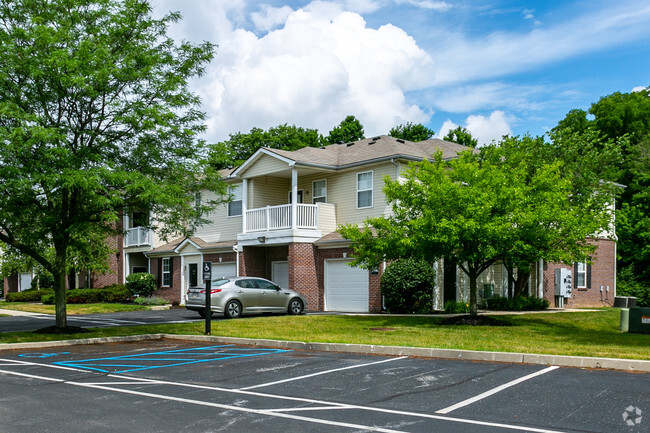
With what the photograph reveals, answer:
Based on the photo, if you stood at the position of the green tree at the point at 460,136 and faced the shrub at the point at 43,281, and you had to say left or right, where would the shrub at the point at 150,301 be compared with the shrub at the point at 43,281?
left

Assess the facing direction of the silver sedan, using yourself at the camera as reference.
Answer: facing away from the viewer and to the right of the viewer

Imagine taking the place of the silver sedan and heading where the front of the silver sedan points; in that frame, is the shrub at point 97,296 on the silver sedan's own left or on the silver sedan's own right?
on the silver sedan's own left

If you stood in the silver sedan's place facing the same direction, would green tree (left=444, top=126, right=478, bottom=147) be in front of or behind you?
in front

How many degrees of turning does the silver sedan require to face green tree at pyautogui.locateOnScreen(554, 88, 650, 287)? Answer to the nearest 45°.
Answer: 0° — it already faces it

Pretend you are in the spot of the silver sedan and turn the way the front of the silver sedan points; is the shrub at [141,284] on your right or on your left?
on your left

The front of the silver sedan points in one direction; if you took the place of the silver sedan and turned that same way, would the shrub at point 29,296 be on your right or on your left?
on your left
